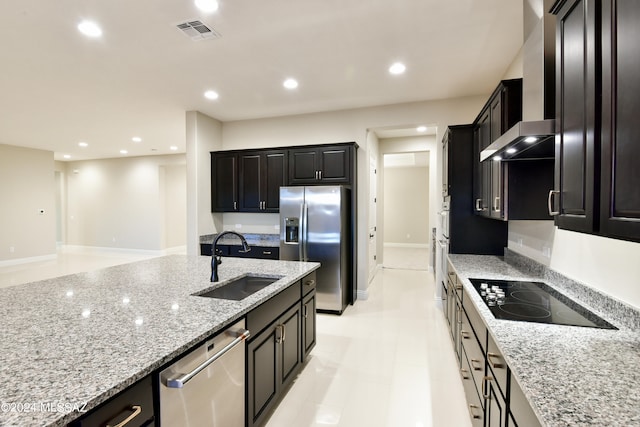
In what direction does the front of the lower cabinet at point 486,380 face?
to the viewer's left

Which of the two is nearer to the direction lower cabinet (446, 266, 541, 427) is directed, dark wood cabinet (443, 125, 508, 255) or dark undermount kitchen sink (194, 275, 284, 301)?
the dark undermount kitchen sink

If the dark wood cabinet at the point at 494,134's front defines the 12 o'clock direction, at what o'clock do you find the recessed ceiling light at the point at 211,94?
The recessed ceiling light is roughly at 12 o'clock from the dark wood cabinet.

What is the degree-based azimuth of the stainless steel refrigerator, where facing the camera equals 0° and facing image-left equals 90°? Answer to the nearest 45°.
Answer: approximately 0°

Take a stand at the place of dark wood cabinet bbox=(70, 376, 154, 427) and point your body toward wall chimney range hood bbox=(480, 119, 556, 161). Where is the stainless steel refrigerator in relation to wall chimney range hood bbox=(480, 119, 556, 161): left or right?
left

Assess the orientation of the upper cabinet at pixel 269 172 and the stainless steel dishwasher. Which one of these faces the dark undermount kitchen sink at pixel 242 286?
the upper cabinet

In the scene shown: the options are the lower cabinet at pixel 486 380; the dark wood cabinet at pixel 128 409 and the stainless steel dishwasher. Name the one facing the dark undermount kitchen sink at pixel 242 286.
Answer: the lower cabinet

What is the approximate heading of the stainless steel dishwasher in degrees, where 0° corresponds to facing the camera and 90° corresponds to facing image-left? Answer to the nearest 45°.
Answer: approximately 315°

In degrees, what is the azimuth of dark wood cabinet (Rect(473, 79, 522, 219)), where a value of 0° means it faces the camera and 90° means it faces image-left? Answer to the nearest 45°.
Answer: approximately 90°
